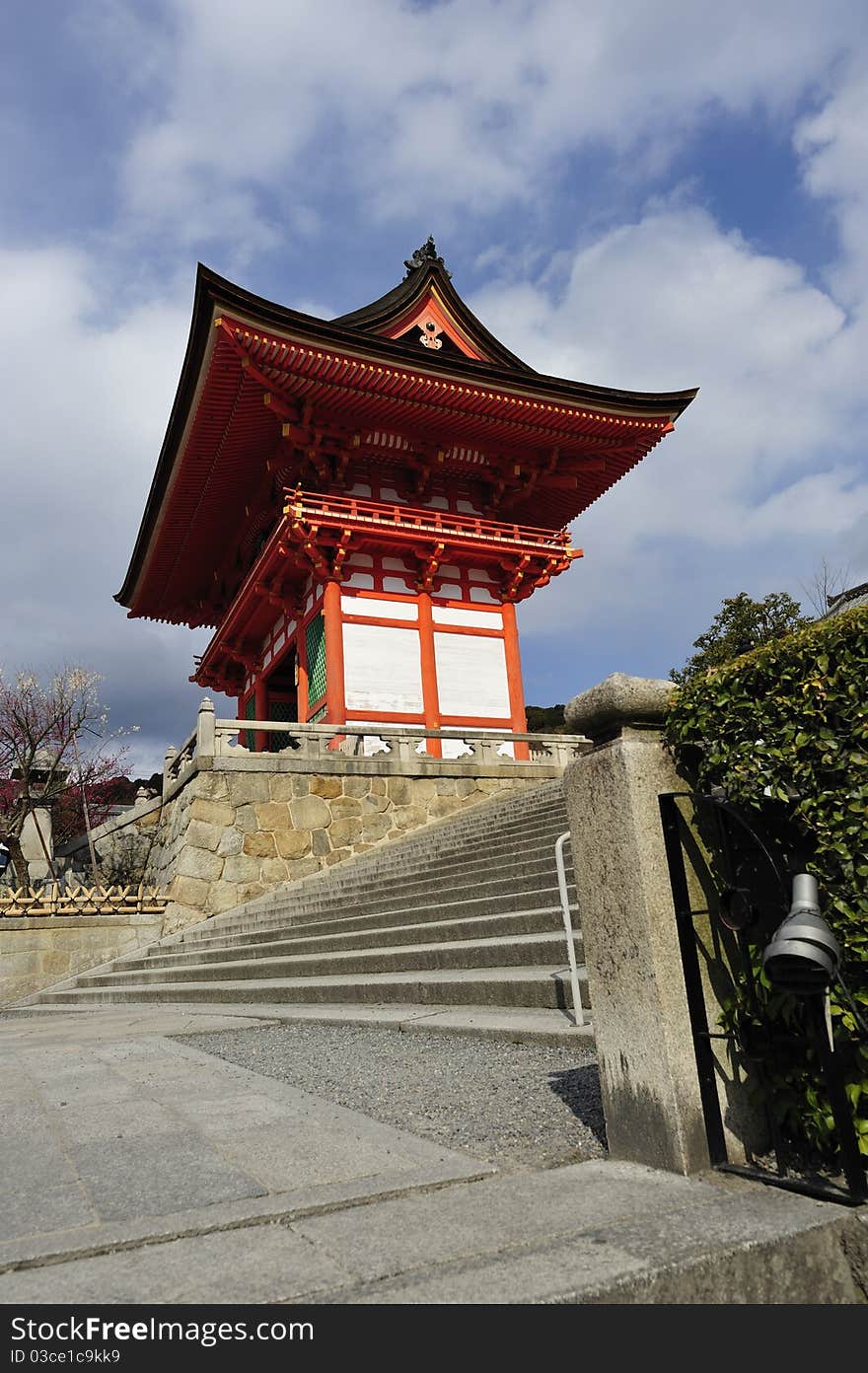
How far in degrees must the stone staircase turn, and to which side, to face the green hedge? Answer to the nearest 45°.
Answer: approximately 45° to its left

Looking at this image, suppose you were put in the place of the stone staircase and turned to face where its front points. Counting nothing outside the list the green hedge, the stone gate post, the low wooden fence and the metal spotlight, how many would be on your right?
1

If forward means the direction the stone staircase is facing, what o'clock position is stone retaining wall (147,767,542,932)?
The stone retaining wall is roughly at 4 o'clock from the stone staircase.

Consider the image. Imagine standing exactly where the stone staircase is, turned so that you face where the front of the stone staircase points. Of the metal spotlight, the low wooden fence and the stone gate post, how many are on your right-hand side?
1

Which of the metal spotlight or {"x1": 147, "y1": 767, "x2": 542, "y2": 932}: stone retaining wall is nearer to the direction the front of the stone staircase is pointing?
the metal spotlight

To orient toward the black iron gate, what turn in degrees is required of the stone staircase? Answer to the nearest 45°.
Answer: approximately 45° to its left

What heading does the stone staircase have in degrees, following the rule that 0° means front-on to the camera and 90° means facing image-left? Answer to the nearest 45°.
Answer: approximately 45°

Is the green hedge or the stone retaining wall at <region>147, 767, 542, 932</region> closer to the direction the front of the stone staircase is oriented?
the green hedge

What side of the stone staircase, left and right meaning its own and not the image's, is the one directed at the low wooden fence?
right
